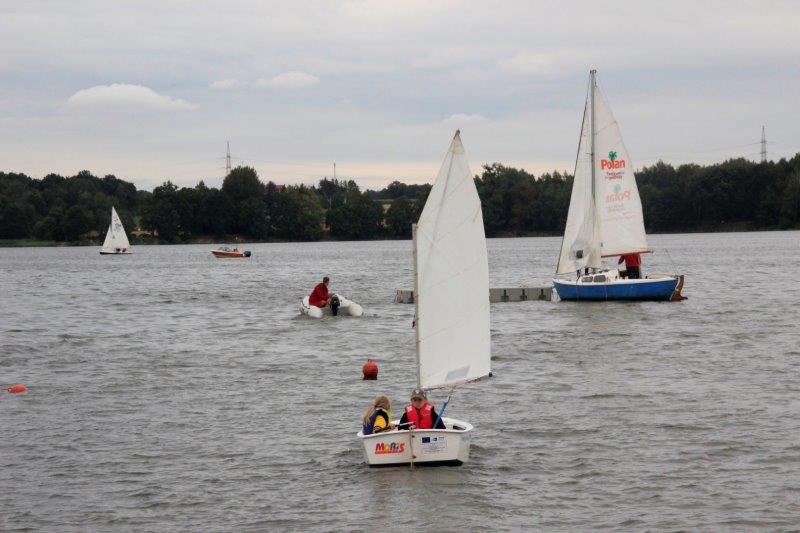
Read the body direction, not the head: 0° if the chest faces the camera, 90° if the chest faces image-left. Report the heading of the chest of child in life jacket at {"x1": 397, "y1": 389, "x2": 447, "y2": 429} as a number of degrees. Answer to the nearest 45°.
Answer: approximately 0°

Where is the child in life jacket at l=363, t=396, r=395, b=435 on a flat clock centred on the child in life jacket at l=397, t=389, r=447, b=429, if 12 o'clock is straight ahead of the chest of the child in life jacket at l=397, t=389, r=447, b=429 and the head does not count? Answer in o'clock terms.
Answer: the child in life jacket at l=363, t=396, r=395, b=435 is roughly at 4 o'clock from the child in life jacket at l=397, t=389, r=447, b=429.
